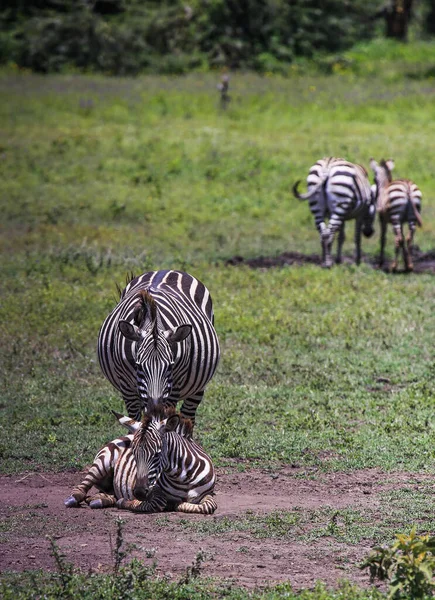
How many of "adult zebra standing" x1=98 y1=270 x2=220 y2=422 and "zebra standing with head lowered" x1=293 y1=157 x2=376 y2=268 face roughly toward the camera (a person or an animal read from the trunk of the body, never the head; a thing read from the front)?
1

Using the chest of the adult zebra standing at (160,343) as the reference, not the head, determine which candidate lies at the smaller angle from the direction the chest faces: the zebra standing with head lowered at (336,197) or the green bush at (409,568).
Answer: the green bush

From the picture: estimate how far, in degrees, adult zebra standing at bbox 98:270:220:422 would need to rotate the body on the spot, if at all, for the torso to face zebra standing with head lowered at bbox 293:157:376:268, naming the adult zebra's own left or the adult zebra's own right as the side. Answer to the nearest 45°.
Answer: approximately 180°

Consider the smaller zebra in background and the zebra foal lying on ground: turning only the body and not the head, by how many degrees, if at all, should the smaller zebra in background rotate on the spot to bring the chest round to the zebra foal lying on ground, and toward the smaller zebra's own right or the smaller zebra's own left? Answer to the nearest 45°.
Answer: approximately 135° to the smaller zebra's own left

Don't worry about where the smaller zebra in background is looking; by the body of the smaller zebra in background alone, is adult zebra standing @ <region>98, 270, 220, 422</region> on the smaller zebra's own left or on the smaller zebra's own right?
on the smaller zebra's own left

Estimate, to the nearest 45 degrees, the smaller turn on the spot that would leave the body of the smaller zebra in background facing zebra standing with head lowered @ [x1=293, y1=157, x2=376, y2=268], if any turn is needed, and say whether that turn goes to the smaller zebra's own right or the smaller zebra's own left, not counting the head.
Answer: approximately 45° to the smaller zebra's own left

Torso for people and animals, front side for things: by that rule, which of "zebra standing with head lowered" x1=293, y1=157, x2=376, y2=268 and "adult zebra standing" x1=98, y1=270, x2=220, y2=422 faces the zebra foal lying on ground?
the adult zebra standing

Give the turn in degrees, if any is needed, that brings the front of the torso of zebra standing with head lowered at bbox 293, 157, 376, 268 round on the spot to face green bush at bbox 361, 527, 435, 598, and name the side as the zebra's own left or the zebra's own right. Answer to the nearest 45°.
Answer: approximately 135° to the zebra's own right

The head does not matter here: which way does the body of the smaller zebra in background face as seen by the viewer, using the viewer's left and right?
facing away from the viewer and to the left of the viewer

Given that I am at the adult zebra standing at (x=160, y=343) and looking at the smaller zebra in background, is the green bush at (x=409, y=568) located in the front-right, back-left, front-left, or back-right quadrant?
back-right
